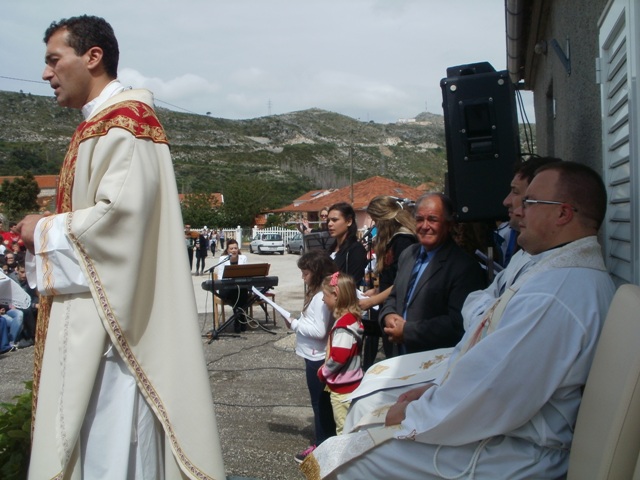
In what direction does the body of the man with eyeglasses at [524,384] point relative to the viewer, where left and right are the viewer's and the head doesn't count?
facing to the left of the viewer

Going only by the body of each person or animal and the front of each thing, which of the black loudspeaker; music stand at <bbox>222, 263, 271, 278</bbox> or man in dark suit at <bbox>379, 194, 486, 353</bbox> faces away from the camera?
the music stand

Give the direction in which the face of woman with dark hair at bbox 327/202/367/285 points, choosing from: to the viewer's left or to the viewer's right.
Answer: to the viewer's left

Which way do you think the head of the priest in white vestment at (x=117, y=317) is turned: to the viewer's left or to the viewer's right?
to the viewer's left

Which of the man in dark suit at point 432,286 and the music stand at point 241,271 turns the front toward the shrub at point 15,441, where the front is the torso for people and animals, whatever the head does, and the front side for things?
the man in dark suit

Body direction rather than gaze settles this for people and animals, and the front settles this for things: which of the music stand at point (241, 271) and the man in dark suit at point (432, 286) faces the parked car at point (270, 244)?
the music stand

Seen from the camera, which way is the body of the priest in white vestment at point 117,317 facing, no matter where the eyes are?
to the viewer's left

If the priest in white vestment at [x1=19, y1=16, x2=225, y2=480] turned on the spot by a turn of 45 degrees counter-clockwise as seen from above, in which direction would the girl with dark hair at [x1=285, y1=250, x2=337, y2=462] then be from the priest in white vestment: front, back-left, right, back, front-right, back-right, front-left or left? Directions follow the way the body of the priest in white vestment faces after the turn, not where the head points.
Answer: back

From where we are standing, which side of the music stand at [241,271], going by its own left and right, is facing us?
back

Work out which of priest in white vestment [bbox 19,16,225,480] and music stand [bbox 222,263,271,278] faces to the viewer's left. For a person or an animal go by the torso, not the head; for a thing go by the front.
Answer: the priest in white vestment

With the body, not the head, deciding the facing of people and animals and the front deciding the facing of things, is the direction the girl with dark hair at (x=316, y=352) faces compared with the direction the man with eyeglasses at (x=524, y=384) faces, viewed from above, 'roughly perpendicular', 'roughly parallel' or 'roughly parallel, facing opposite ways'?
roughly parallel

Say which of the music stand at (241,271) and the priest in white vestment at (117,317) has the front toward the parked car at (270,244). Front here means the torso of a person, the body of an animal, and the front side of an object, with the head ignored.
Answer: the music stand

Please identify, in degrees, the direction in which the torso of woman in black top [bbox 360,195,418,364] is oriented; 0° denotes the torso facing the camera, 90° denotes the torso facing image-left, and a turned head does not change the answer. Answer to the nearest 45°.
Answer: approximately 90°

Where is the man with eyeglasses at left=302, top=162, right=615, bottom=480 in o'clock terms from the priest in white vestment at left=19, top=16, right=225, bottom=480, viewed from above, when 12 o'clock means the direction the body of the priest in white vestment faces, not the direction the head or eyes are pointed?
The man with eyeglasses is roughly at 7 o'clock from the priest in white vestment.

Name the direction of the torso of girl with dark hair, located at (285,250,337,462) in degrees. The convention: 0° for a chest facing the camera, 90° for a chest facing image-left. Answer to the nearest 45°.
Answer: approximately 90°

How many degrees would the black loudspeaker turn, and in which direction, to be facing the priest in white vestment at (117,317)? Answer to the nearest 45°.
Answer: approximately 45° to its left

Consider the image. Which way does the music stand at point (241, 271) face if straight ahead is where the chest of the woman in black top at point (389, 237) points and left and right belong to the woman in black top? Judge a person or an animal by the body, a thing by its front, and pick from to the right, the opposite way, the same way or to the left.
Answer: to the right

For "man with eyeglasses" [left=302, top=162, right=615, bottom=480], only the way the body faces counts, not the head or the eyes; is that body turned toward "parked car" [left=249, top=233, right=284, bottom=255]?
no

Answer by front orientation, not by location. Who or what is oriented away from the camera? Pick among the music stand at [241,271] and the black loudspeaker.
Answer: the music stand
